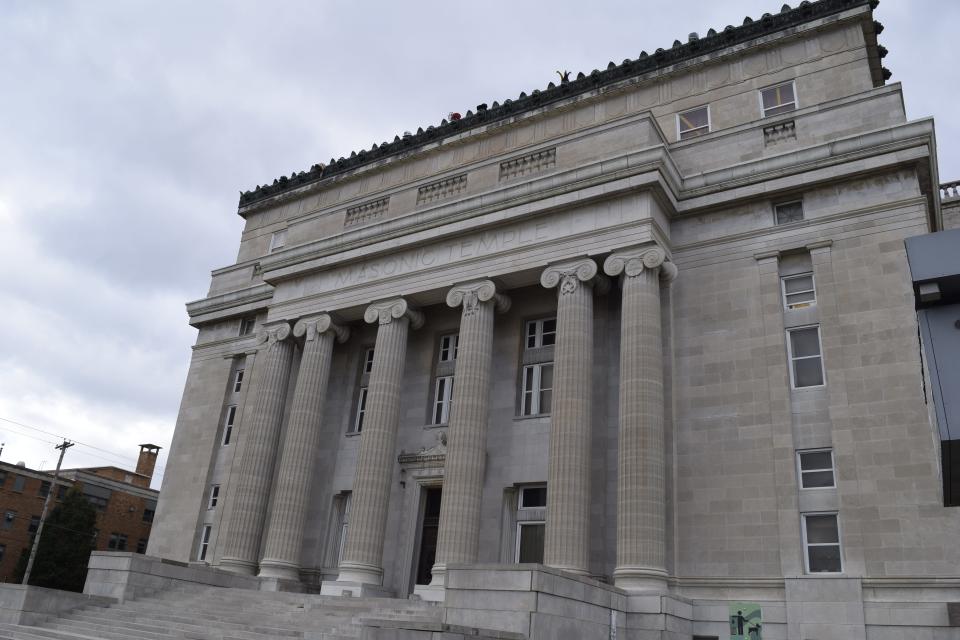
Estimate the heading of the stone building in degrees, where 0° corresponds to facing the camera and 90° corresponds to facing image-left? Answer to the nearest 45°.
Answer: approximately 45°
